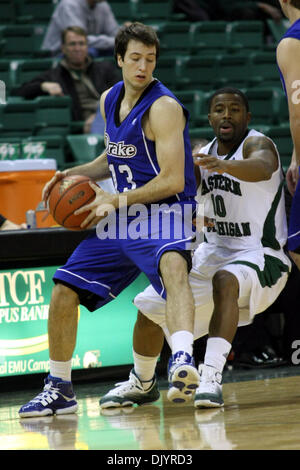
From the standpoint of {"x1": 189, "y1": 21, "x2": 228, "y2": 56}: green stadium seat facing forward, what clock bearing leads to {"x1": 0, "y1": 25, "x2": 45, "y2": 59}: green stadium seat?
{"x1": 0, "y1": 25, "x2": 45, "y2": 59}: green stadium seat is roughly at 2 o'clock from {"x1": 189, "y1": 21, "x2": 228, "y2": 56}: green stadium seat.

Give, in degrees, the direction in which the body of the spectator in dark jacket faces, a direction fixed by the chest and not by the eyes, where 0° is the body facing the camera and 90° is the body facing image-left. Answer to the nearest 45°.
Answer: approximately 0°

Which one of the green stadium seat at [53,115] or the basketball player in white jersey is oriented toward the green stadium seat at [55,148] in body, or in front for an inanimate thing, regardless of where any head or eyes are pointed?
the green stadium seat at [53,115]

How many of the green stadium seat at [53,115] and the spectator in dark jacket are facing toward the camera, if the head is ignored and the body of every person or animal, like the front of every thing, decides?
2

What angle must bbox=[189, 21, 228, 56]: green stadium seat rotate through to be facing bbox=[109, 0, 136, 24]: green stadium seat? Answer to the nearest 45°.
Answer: approximately 90° to its right

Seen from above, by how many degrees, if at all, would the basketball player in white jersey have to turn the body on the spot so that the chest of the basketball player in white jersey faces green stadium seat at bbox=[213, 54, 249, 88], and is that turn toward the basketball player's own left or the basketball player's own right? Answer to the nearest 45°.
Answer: approximately 135° to the basketball player's own right

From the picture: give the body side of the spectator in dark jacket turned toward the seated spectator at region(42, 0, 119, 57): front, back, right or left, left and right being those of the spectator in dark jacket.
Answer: back

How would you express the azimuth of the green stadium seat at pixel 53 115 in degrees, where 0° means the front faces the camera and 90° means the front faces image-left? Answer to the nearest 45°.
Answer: approximately 0°

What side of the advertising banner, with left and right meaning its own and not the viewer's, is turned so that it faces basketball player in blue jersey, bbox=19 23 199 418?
front
